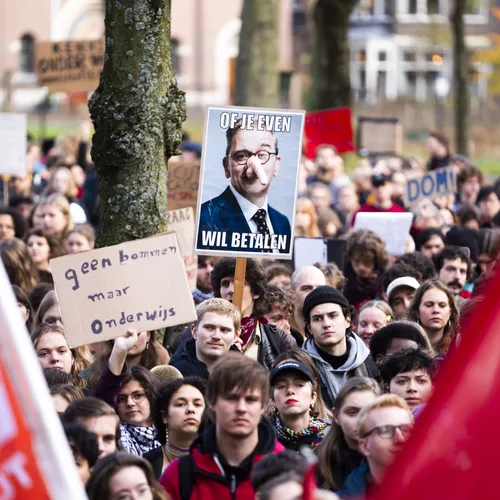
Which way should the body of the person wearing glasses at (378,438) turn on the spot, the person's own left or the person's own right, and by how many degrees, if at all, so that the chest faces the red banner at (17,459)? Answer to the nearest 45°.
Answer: approximately 90° to the person's own right

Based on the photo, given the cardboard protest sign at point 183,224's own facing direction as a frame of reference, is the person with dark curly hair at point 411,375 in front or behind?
in front

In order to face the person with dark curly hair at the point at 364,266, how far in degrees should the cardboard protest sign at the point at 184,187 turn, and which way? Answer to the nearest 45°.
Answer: approximately 45° to its left

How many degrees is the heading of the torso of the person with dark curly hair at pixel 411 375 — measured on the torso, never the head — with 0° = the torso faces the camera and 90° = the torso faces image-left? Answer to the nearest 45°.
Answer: approximately 0°

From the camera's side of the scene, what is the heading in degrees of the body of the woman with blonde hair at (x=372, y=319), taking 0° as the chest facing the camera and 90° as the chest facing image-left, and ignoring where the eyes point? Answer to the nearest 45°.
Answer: approximately 45°

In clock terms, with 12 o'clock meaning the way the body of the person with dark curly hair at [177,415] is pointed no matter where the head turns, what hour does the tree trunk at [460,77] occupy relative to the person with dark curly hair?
The tree trunk is roughly at 8 o'clock from the person with dark curly hair.

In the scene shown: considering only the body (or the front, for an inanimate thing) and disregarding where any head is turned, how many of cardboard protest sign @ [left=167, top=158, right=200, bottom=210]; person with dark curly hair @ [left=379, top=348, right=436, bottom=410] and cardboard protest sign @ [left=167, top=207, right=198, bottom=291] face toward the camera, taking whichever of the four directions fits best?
3

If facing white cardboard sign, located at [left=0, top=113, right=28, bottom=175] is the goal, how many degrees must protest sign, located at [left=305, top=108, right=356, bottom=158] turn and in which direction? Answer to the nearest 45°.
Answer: approximately 45° to its right

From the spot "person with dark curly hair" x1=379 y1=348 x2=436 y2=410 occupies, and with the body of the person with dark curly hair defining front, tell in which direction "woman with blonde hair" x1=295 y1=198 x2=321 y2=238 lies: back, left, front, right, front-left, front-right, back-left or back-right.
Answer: back

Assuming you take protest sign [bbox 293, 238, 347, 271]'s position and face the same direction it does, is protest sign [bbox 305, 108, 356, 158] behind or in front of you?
behind

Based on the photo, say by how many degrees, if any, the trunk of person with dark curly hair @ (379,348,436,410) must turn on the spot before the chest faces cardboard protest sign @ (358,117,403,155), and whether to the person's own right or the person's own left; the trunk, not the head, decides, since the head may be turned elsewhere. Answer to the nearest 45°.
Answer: approximately 180°

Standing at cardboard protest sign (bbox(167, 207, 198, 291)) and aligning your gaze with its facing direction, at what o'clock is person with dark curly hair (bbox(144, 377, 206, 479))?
The person with dark curly hair is roughly at 12 o'clock from the cardboard protest sign.

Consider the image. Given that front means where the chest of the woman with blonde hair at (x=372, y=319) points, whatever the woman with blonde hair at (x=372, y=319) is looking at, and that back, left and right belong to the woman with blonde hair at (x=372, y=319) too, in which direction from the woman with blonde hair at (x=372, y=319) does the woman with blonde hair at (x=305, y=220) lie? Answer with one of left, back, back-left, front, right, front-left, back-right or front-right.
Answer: back-right
